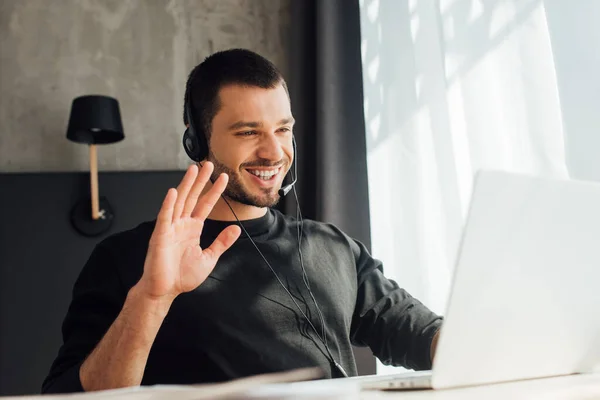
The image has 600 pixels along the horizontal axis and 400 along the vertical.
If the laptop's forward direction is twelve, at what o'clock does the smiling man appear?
The smiling man is roughly at 12 o'clock from the laptop.

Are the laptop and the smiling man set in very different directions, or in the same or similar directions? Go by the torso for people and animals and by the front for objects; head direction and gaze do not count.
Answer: very different directions

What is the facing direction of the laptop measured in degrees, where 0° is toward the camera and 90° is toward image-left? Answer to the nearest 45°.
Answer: approximately 135°

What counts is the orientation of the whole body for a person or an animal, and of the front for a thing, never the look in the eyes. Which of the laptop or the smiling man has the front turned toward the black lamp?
the laptop

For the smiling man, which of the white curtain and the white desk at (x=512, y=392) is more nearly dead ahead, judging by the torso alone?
the white desk

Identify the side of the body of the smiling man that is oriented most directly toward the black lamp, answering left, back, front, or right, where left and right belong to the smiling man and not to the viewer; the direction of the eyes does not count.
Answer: back
